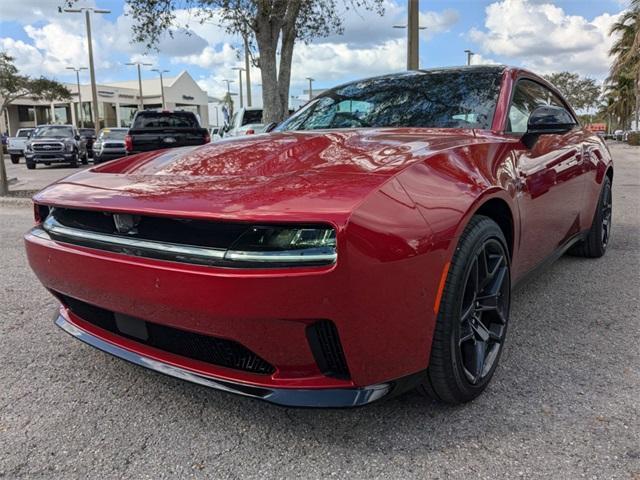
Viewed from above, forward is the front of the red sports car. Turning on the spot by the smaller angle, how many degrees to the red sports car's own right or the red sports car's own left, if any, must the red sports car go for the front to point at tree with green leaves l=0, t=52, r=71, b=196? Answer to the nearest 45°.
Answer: approximately 90° to the red sports car's own right

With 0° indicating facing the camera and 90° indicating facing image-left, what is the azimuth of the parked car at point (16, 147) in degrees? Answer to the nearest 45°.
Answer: approximately 45°

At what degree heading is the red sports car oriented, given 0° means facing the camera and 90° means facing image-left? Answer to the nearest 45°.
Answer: approximately 45°

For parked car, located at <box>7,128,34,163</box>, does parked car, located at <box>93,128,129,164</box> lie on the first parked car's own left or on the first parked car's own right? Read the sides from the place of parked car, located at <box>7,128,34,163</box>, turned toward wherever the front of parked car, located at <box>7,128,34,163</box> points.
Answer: on the first parked car's own left

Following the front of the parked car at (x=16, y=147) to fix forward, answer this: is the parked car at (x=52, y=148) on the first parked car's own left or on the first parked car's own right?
on the first parked car's own left

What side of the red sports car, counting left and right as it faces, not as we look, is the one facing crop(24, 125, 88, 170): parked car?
right

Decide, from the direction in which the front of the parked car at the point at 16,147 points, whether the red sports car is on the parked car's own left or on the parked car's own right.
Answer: on the parked car's own left
